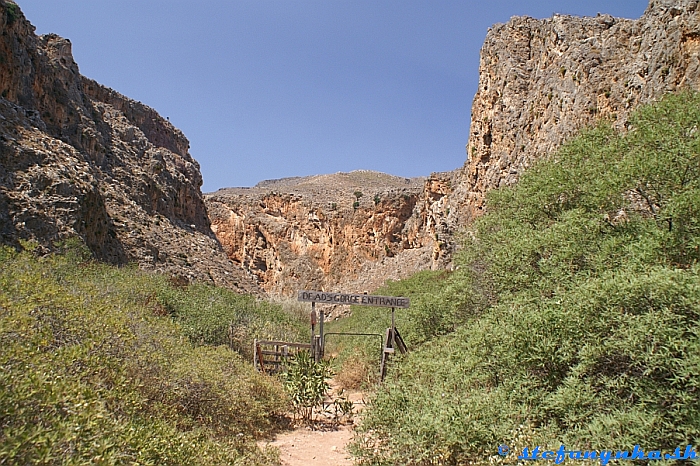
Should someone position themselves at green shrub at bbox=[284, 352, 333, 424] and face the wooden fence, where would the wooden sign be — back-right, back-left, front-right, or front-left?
front-right

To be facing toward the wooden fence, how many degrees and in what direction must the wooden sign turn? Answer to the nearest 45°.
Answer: approximately 90° to its right

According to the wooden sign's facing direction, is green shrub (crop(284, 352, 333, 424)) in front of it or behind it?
in front

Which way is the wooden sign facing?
toward the camera

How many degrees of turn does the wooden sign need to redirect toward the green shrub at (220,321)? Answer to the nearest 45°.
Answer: approximately 135° to its right

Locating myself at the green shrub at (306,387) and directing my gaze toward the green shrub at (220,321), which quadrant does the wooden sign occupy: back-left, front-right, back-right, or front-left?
front-right
